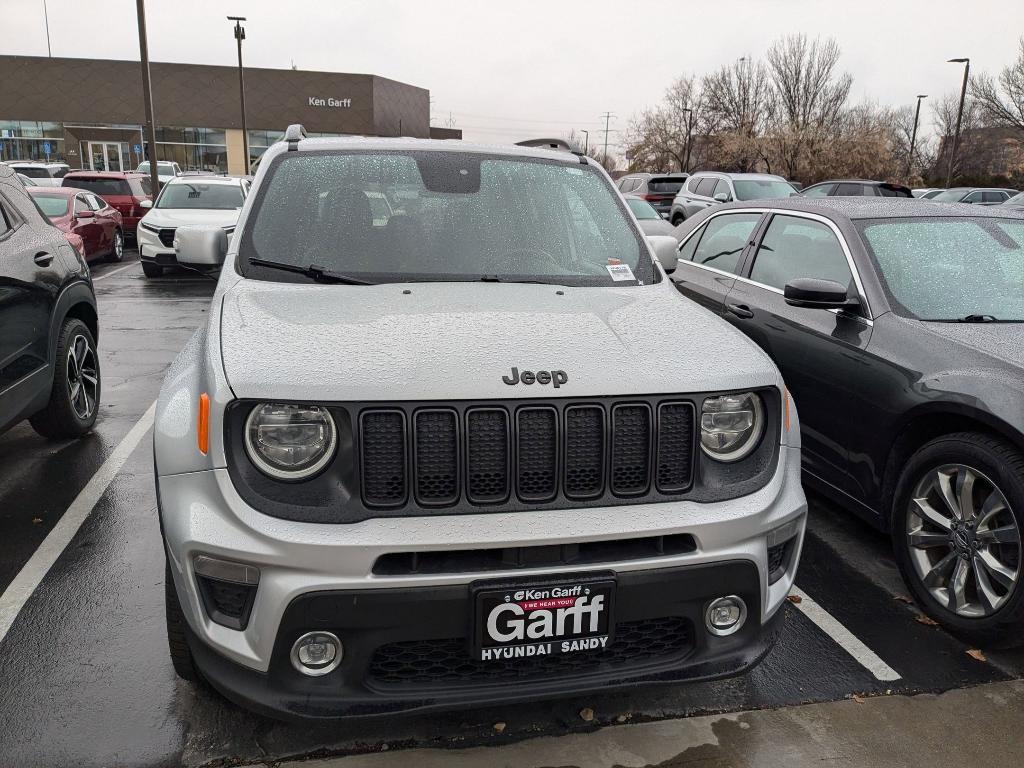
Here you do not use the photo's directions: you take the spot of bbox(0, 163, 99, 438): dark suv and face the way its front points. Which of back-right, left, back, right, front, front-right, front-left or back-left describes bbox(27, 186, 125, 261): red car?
back-right

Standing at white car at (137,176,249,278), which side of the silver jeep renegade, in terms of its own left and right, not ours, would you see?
back

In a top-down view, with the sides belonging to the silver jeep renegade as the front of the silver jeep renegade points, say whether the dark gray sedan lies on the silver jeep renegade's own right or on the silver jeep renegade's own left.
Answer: on the silver jeep renegade's own left

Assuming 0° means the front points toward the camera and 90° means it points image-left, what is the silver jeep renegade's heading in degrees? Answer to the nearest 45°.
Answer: approximately 0°

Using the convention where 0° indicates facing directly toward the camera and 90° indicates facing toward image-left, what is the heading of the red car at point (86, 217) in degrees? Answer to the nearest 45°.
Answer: approximately 45°

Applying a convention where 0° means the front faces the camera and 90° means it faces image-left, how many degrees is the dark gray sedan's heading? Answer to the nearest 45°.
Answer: approximately 315°

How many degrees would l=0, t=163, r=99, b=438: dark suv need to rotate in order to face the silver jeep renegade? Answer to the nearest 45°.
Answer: approximately 45° to its left

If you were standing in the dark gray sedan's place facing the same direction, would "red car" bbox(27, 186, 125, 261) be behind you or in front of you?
behind

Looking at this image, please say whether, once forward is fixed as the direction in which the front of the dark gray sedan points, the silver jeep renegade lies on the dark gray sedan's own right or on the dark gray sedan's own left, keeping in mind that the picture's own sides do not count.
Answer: on the dark gray sedan's own right

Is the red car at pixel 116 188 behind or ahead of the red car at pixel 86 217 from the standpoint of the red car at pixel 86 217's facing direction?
behind
